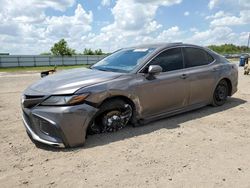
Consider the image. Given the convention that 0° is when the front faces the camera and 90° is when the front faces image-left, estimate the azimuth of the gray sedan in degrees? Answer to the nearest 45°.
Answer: approximately 45°
